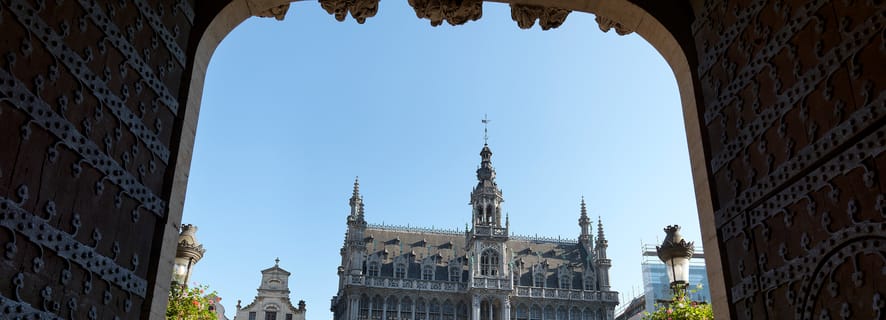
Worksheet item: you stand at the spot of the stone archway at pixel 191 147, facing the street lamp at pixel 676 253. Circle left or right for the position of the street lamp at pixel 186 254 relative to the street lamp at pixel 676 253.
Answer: left

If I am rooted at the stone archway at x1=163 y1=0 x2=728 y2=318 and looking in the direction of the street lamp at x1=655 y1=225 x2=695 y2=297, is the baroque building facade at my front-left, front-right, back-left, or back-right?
front-left

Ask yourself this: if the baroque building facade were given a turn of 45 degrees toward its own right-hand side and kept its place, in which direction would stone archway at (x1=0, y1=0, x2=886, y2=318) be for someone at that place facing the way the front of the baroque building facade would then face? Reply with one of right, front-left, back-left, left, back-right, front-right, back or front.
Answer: front-left

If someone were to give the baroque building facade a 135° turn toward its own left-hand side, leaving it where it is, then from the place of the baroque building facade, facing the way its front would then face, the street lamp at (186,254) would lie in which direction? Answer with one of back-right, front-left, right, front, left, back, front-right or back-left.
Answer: back-right

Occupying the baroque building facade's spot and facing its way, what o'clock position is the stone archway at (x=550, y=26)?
The stone archway is roughly at 12 o'clock from the baroque building facade.

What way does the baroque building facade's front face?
toward the camera

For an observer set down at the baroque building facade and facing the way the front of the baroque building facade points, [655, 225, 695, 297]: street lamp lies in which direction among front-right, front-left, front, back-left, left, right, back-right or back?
front

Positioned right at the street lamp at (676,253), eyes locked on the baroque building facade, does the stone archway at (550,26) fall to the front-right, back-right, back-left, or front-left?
back-left
